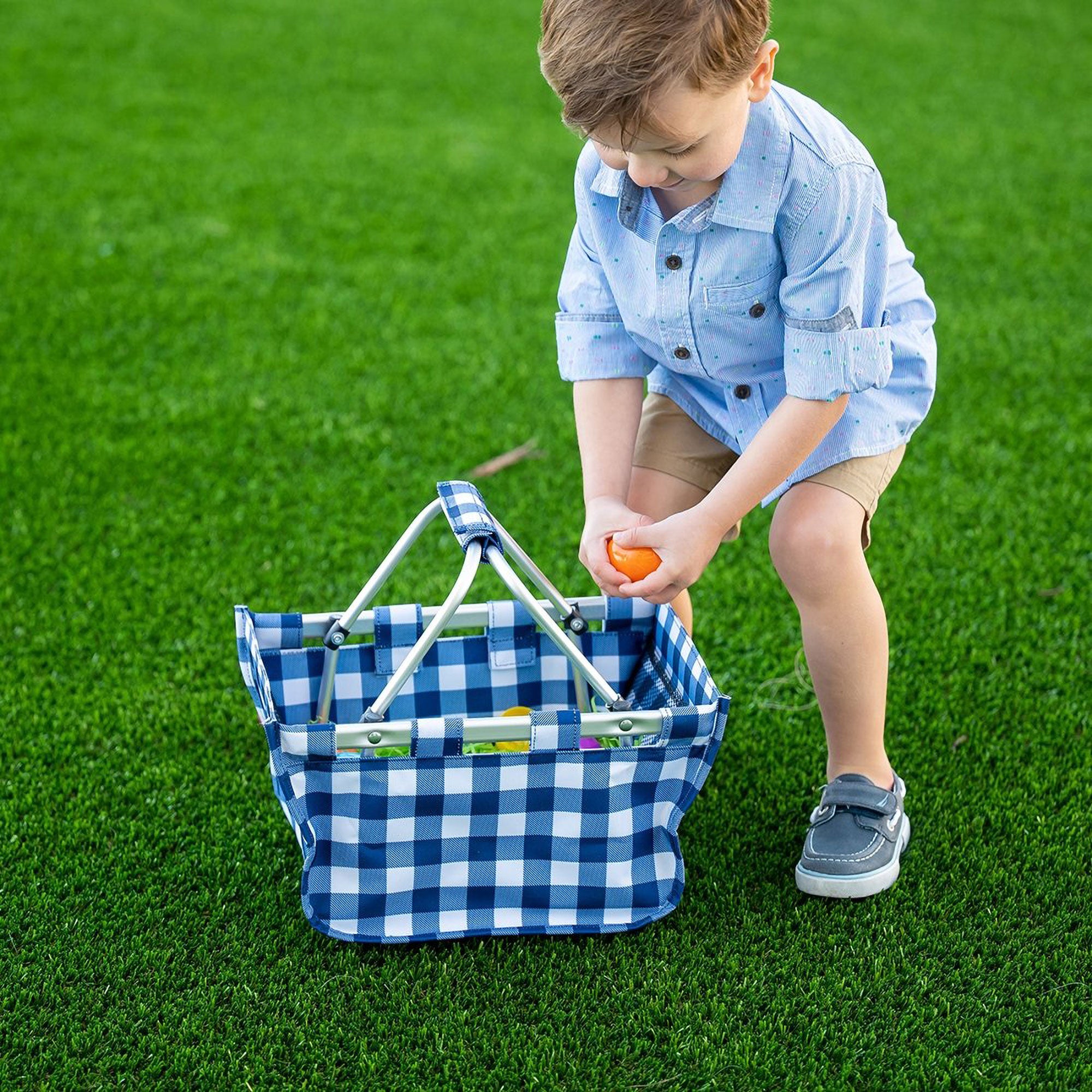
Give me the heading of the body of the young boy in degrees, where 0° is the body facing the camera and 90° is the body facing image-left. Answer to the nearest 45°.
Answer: approximately 45°
